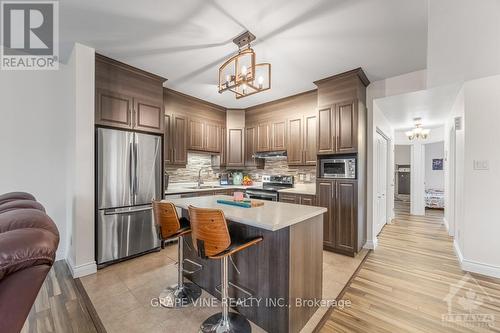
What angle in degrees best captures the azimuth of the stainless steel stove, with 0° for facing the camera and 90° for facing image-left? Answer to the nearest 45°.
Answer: approximately 45°

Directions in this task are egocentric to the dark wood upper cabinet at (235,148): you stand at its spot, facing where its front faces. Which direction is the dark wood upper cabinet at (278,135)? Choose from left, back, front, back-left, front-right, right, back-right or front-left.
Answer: front-left

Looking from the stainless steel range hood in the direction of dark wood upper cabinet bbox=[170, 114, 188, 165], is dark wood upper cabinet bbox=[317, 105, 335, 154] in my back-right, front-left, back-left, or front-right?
back-left

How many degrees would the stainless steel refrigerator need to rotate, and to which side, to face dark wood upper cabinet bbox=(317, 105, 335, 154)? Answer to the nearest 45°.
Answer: approximately 45° to its left

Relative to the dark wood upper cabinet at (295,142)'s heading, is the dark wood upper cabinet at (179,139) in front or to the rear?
in front

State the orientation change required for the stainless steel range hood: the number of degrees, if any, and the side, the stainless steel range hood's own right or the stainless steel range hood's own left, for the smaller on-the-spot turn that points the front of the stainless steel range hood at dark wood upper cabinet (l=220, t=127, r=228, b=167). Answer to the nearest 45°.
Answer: approximately 45° to the stainless steel range hood's own right

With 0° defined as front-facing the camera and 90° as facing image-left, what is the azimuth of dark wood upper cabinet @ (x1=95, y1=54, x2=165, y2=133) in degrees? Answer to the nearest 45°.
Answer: approximately 315°

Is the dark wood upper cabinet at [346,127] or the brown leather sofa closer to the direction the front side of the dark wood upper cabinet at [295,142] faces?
the brown leather sofa

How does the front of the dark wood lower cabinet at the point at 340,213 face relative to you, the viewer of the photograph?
facing the viewer and to the left of the viewer

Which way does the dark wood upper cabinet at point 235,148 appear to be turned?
toward the camera

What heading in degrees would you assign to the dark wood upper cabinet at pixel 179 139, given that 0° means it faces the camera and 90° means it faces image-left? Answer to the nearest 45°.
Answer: approximately 315°

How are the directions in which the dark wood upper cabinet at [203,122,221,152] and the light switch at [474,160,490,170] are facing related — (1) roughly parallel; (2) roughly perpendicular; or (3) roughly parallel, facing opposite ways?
roughly perpendicular

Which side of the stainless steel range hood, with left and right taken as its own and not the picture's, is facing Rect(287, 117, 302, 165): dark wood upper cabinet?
left

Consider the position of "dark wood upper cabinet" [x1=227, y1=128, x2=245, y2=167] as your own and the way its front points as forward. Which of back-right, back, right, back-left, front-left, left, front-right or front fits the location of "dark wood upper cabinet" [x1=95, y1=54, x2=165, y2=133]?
front-right

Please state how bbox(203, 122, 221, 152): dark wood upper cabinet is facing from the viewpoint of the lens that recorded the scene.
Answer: facing the viewer and to the right of the viewer
